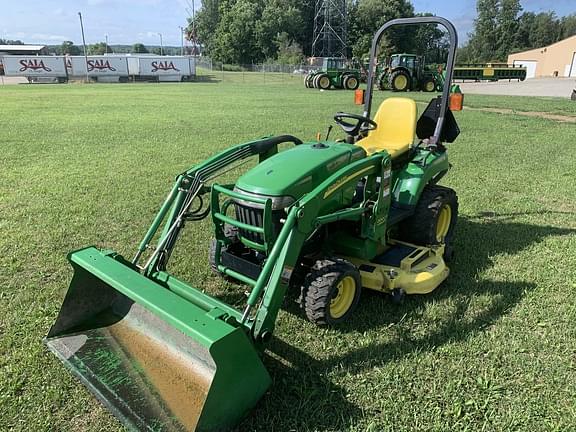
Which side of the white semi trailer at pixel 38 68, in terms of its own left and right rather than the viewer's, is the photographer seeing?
left

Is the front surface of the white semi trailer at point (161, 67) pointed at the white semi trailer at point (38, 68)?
yes

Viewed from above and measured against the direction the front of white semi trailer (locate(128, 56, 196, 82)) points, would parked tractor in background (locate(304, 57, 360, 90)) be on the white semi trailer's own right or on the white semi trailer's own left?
on the white semi trailer's own left

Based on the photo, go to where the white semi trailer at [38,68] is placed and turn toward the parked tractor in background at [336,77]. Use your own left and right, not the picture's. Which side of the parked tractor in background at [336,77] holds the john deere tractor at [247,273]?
right

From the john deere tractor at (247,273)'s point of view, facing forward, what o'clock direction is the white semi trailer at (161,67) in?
The white semi trailer is roughly at 4 o'clock from the john deere tractor.

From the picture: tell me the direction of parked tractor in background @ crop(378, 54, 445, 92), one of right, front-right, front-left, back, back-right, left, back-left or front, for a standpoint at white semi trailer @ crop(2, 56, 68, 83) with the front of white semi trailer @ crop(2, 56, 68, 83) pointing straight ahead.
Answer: back-left

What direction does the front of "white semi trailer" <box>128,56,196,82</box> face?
to the viewer's left

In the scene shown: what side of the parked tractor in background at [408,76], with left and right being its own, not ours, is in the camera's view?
right
